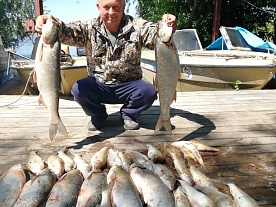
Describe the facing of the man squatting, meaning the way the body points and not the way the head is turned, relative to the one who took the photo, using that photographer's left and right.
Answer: facing the viewer

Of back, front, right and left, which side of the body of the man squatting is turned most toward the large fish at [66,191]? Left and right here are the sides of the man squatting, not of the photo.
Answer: front

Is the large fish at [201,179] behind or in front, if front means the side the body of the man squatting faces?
in front

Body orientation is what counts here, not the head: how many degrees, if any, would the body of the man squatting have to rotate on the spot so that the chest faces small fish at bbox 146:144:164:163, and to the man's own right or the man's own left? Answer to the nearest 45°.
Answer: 0° — they already face it

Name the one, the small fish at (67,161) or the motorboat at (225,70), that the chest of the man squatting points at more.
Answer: the small fish

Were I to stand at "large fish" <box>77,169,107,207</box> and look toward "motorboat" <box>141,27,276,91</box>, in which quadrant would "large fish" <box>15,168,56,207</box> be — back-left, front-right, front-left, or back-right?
back-left

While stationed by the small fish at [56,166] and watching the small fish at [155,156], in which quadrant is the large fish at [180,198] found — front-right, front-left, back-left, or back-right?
front-right

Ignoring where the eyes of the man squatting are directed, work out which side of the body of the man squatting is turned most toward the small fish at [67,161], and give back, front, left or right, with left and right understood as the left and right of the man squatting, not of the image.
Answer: front

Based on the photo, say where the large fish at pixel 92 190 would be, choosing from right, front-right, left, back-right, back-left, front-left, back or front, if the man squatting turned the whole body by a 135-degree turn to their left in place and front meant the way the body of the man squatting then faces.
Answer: back-right

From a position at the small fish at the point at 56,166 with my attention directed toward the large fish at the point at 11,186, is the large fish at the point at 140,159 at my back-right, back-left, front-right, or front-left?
back-left

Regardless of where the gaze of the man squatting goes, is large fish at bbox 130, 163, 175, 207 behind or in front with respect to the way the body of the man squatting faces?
in front

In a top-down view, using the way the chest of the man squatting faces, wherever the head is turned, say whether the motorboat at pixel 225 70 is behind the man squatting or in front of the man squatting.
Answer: behind
